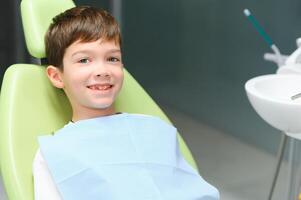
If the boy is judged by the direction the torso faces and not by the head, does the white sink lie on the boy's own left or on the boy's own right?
on the boy's own left

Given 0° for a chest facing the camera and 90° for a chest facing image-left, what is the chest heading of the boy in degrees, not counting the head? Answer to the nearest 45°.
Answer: approximately 315°
